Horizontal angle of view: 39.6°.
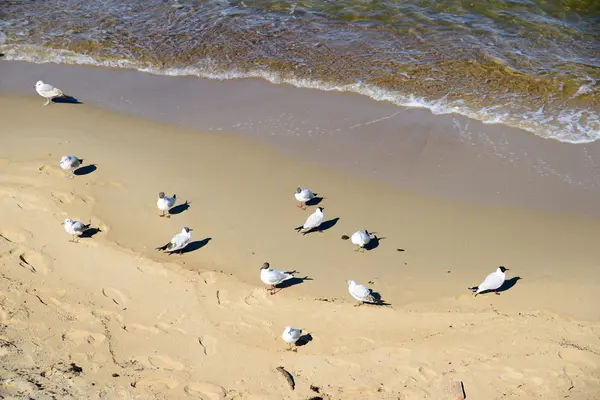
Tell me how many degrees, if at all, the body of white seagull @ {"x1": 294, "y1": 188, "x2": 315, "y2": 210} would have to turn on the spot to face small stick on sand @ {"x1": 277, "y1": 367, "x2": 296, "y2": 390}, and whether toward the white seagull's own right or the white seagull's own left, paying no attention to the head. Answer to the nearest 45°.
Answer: approximately 45° to the white seagull's own left

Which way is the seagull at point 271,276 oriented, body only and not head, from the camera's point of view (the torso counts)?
to the viewer's left

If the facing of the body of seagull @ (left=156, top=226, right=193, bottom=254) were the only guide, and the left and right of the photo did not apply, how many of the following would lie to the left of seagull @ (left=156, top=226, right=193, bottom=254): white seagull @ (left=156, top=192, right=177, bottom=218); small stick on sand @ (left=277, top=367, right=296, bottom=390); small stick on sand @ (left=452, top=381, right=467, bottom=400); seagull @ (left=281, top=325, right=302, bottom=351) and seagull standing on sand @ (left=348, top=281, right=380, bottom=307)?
1

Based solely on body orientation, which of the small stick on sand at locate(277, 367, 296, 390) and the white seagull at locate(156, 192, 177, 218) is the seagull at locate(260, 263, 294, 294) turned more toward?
the white seagull

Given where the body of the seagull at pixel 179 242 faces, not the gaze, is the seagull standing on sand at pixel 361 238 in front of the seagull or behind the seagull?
in front

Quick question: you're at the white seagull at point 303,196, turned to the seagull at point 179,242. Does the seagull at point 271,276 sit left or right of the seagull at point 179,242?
left

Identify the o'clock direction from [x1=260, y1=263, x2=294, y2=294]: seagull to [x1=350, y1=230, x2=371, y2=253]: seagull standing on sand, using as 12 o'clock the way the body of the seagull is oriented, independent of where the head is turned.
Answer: The seagull standing on sand is roughly at 5 o'clock from the seagull.

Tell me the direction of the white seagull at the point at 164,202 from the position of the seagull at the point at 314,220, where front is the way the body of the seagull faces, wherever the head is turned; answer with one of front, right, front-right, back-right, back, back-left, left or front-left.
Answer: back-left

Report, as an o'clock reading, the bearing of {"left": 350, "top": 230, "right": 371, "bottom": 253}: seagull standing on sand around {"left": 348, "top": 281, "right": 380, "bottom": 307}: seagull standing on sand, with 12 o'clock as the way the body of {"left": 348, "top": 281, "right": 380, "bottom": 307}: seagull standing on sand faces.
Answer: {"left": 350, "top": 230, "right": 371, "bottom": 253}: seagull standing on sand is roughly at 3 o'clock from {"left": 348, "top": 281, "right": 380, "bottom": 307}: seagull standing on sand.

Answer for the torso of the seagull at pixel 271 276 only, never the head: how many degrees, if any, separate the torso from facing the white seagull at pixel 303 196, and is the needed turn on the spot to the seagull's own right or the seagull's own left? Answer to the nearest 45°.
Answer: approximately 90° to the seagull's own right

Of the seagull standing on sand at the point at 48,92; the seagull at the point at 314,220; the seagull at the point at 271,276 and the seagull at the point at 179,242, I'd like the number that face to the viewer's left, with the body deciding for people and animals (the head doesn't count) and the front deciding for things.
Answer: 2

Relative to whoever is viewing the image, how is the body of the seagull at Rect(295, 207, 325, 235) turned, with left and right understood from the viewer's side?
facing away from the viewer and to the right of the viewer

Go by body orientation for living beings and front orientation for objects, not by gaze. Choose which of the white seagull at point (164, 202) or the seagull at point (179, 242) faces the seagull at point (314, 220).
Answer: the seagull at point (179, 242)

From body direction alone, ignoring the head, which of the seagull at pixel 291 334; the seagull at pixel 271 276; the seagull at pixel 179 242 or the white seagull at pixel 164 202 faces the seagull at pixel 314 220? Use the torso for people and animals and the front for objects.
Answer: the seagull at pixel 179 242

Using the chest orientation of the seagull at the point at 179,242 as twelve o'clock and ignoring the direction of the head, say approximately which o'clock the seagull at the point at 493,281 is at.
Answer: the seagull at the point at 493,281 is roughly at 1 o'clock from the seagull at the point at 179,242.

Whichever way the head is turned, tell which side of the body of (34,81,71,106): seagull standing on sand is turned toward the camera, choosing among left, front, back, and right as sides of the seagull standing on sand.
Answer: left
